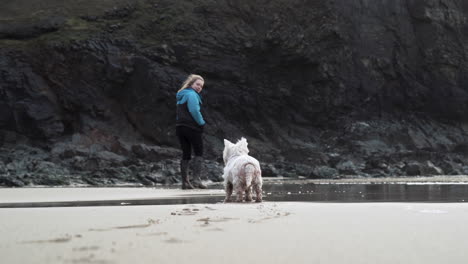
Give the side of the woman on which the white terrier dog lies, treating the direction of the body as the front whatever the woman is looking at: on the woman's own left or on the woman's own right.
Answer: on the woman's own right

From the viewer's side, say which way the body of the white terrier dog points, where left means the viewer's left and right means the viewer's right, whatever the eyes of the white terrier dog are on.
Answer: facing away from the viewer and to the left of the viewer

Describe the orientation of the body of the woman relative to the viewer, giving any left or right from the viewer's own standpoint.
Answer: facing away from the viewer and to the right of the viewer

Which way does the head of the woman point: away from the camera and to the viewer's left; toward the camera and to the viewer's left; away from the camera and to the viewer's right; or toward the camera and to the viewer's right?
toward the camera and to the viewer's right

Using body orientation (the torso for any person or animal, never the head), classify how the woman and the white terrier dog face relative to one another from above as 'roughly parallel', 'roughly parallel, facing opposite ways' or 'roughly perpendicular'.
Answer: roughly perpendicular

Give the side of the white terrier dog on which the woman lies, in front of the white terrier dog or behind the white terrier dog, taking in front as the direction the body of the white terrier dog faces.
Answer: in front
